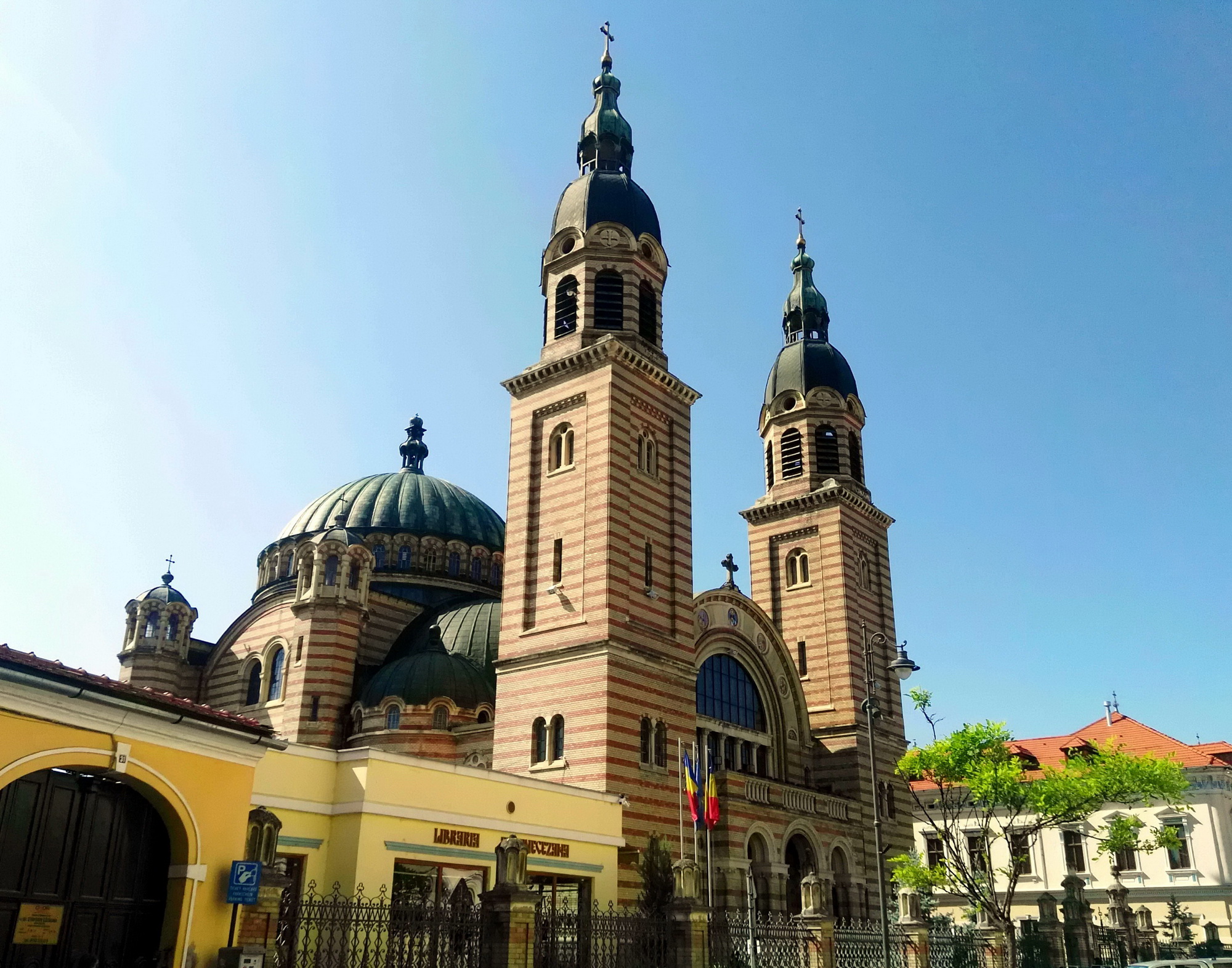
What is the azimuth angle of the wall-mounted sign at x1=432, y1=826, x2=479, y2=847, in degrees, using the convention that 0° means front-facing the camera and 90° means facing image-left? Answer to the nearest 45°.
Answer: approximately 315°

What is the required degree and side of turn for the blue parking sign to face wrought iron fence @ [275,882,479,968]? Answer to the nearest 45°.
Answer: approximately 135° to its left

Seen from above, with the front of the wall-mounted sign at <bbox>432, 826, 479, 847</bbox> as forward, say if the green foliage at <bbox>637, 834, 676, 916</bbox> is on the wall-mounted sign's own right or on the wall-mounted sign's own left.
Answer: on the wall-mounted sign's own left

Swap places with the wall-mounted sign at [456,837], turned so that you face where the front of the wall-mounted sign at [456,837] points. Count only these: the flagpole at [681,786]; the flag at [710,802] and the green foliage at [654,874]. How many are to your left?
3

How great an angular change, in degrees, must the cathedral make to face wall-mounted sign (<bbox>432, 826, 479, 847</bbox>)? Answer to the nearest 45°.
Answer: approximately 45° to its right

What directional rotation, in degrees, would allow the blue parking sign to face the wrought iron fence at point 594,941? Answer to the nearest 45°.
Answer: approximately 135° to its left

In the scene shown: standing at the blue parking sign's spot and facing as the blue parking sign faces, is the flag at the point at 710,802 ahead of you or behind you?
behind

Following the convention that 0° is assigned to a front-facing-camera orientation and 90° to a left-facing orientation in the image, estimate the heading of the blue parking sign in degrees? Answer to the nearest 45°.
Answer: approximately 0°
